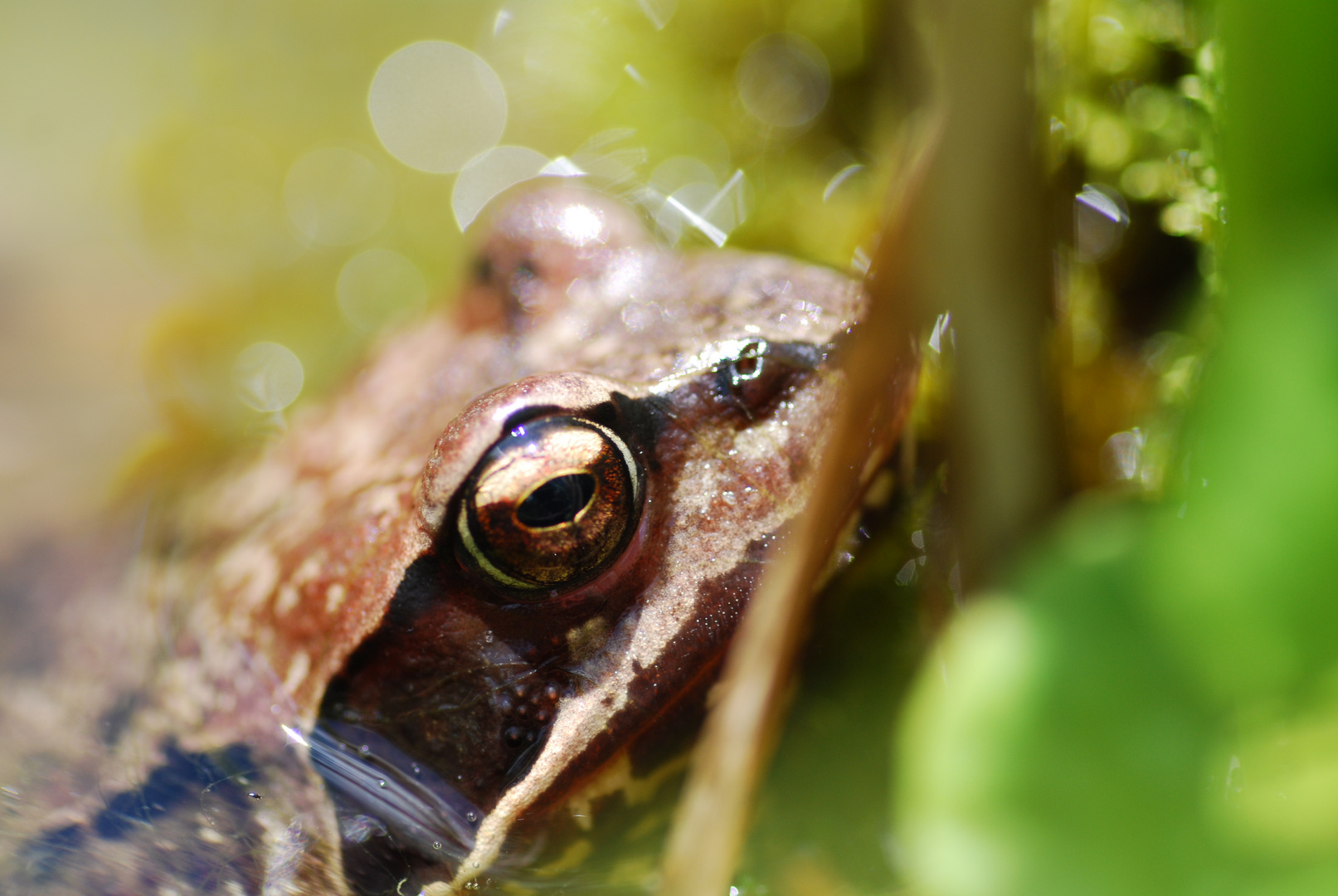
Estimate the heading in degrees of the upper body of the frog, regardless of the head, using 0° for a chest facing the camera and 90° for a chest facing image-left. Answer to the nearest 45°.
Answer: approximately 270°
